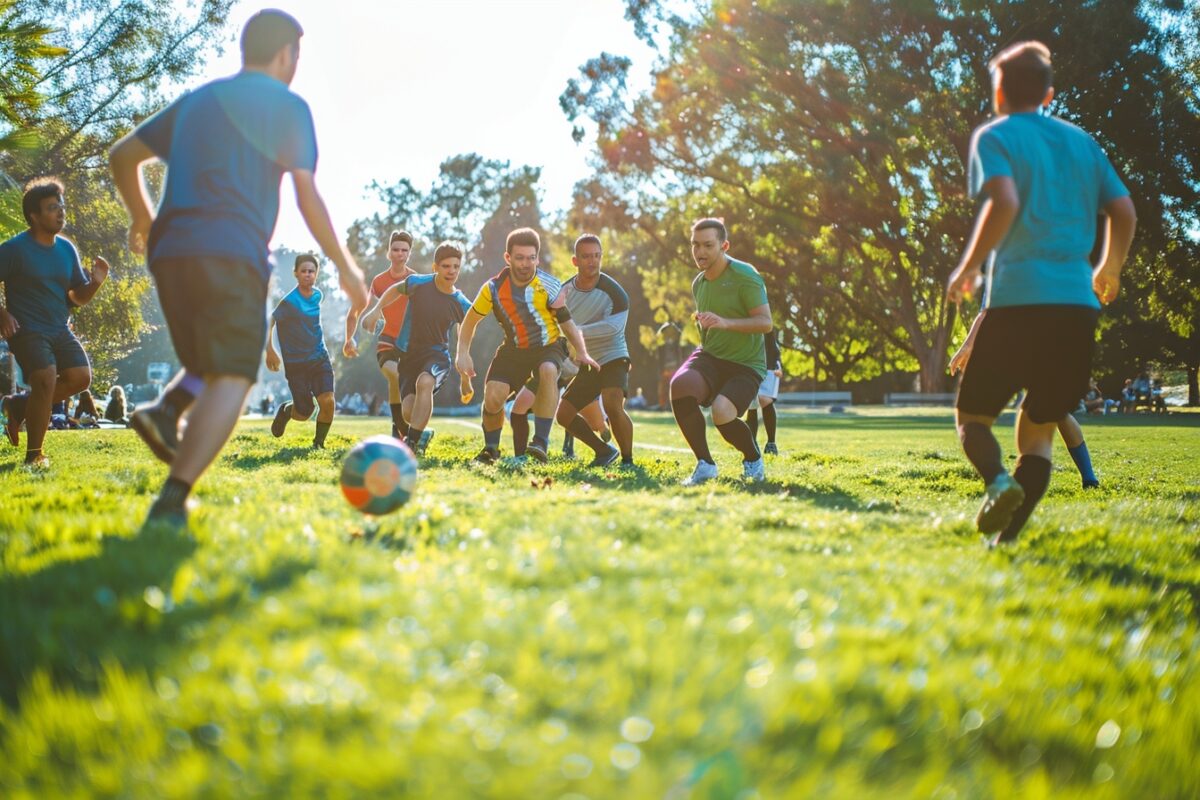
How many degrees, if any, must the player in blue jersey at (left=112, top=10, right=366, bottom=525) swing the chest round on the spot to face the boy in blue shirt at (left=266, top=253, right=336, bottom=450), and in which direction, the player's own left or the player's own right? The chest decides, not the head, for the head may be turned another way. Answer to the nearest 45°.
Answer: approximately 45° to the player's own left

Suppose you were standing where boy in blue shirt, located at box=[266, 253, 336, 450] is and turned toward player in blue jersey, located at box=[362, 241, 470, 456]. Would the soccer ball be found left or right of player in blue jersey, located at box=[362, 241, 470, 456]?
right

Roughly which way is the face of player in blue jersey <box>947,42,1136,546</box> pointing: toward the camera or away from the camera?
away from the camera

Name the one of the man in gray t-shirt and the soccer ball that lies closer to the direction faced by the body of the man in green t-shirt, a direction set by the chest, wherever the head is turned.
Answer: the soccer ball

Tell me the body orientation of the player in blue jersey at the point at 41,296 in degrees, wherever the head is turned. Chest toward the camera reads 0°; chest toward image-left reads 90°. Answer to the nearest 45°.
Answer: approximately 315°

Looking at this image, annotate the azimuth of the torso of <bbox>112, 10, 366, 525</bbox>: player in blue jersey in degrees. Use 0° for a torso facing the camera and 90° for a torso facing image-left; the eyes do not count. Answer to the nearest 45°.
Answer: approximately 225°

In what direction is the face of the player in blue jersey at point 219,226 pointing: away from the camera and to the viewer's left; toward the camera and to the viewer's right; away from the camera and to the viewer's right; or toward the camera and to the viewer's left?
away from the camera and to the viewer's right

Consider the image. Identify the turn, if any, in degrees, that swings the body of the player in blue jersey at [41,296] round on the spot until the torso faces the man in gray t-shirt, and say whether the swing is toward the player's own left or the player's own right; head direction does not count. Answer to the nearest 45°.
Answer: approximately 45° to the player's own left
